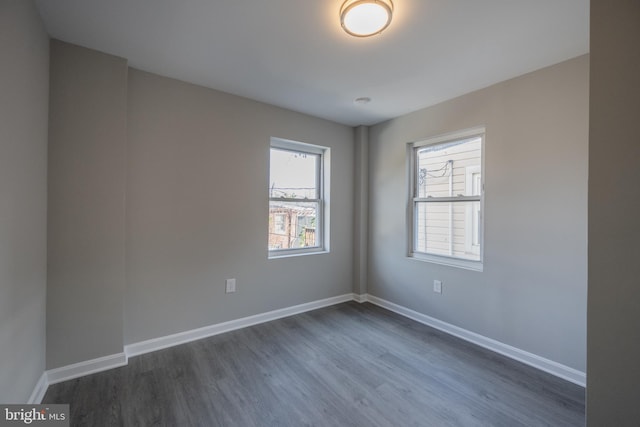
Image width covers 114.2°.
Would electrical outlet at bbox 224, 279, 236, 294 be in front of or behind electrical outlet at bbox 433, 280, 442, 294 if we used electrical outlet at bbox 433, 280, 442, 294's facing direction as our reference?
in front

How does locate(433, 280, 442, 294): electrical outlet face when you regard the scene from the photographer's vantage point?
facing the viewer and to the left of the viewer

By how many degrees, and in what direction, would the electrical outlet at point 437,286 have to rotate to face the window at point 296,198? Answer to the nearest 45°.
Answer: approximately 45° to its right

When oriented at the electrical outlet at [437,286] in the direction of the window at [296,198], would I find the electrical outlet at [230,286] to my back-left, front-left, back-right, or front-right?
front-left

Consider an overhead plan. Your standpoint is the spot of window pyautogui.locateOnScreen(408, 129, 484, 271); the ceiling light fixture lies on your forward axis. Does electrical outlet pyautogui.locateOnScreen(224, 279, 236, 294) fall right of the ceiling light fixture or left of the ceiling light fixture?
right
